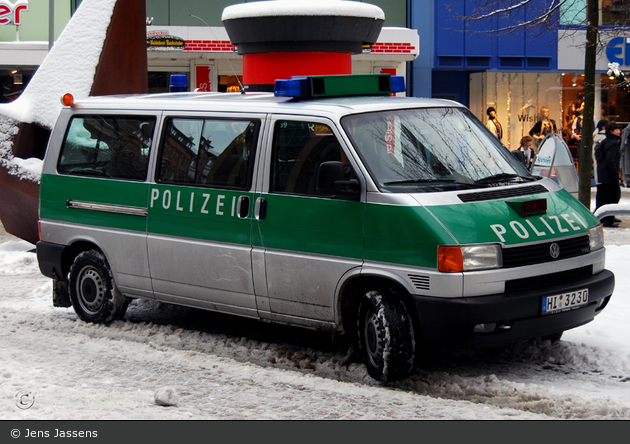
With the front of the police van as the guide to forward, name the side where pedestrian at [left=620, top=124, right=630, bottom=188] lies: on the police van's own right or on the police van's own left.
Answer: on the police van's own left

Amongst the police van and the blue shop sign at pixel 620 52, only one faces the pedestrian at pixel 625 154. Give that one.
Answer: the blue shop sign

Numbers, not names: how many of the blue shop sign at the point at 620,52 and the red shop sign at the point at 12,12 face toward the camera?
2

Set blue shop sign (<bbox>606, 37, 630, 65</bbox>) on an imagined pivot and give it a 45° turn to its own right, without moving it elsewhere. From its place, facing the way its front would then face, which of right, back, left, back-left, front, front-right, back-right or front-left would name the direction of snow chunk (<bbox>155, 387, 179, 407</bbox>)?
front-left

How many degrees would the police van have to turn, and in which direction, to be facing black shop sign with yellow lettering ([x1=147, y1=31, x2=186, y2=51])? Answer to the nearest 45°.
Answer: approximately 135° to its left

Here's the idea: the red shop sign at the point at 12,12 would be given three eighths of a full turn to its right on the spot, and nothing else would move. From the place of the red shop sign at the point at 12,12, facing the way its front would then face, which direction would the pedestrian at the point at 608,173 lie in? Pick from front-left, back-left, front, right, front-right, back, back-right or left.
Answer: back

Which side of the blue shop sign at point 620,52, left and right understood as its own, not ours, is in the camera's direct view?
front

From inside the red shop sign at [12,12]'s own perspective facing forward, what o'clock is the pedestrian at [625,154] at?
The pedestrian is roughly at 10 o'clock from the red shop sign.

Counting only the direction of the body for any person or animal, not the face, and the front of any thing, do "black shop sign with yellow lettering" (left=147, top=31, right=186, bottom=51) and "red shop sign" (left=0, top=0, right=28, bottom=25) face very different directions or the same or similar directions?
same or similar directions

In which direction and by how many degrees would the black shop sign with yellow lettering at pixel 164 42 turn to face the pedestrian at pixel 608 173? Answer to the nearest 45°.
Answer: approximately 45° to its left

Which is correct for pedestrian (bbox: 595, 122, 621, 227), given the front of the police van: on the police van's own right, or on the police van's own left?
on the police van's own left

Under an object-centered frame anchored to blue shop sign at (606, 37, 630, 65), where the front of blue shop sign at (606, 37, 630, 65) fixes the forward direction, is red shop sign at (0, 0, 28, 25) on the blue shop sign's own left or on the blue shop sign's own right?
on the blue shop sign's own right

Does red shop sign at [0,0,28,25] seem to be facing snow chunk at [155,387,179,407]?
yes

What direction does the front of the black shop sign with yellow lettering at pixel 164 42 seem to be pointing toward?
toward the camera

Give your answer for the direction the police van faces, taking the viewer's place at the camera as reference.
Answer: facing the viewer and to the right of the viewer

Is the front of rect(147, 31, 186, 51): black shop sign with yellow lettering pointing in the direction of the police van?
yes
